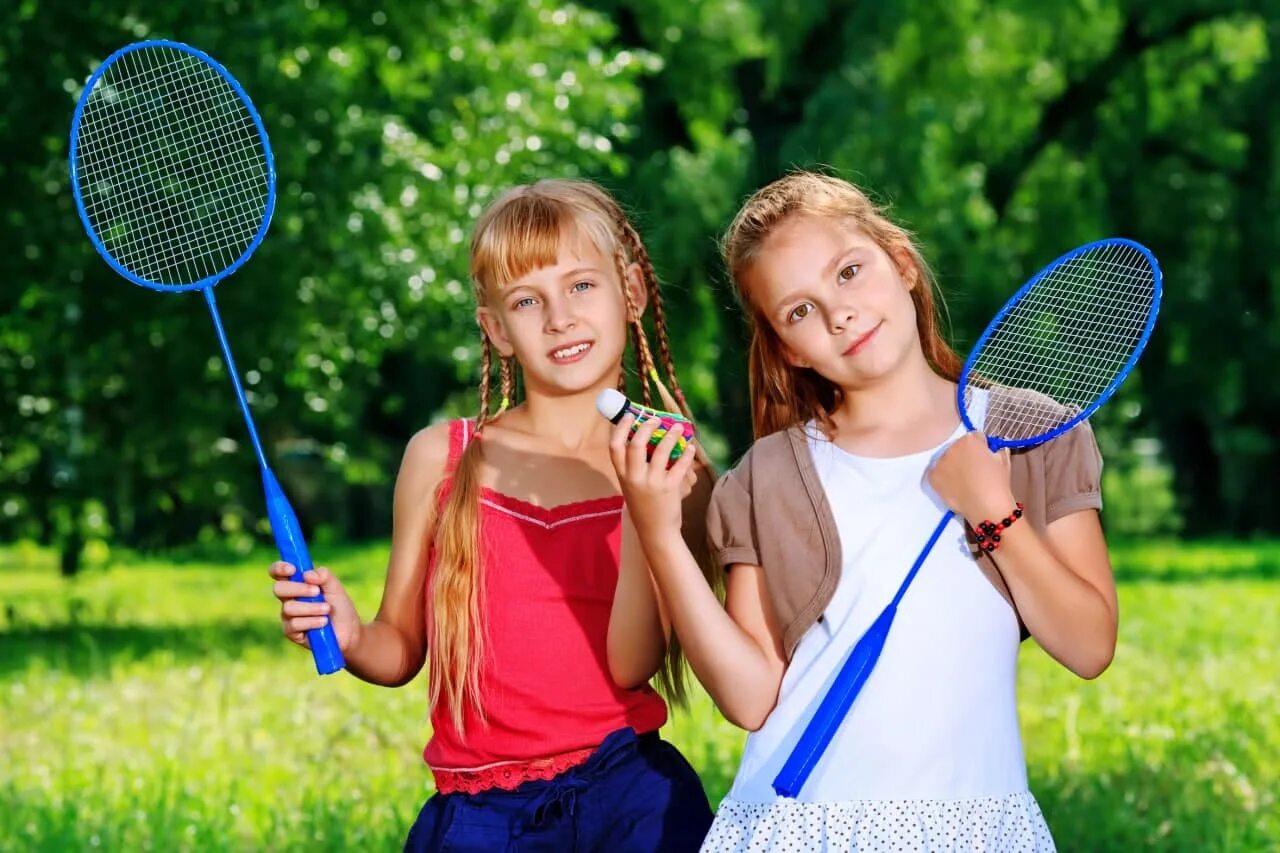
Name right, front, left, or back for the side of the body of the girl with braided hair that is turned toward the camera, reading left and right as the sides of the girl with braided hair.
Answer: front

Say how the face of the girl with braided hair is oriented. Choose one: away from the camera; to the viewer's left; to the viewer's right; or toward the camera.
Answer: toward the camera
